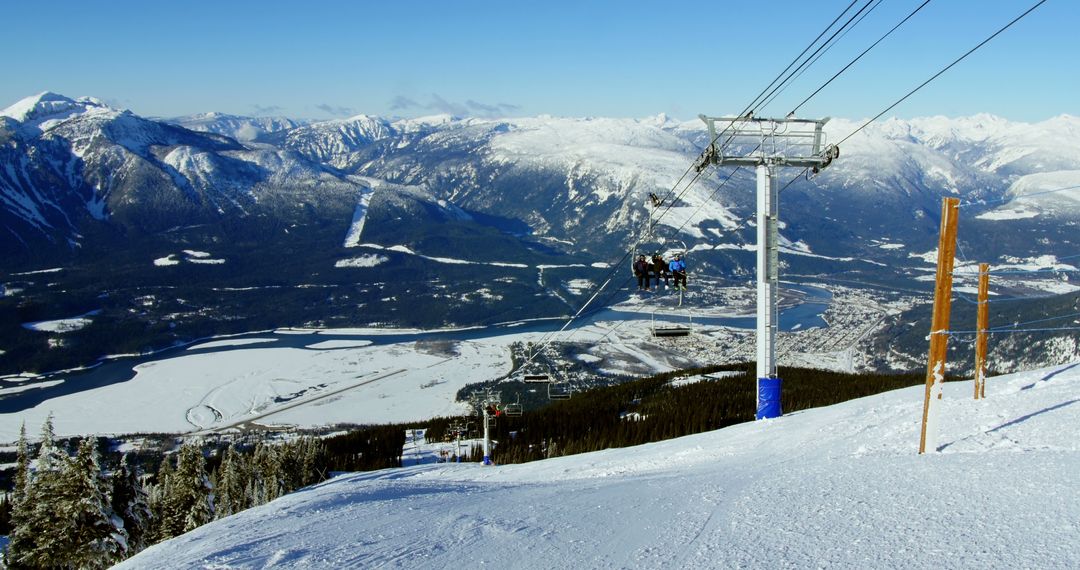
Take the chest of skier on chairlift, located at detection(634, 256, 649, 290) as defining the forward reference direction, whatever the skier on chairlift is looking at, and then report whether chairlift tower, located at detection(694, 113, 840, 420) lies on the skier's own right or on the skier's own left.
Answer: on the skier's own left

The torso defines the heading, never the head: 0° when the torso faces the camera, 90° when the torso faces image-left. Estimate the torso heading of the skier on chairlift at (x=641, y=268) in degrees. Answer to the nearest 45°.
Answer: approximately 0°

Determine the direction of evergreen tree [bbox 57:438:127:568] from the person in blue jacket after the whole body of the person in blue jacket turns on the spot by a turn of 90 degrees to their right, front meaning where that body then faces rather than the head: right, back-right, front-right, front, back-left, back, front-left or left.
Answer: front

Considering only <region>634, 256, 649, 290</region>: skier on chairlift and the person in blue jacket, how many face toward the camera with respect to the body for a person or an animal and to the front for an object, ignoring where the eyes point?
2

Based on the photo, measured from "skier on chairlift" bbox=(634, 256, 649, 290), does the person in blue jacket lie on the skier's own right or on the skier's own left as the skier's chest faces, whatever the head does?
on the skier's own left

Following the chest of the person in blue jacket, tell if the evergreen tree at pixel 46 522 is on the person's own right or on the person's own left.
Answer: on the person's own right

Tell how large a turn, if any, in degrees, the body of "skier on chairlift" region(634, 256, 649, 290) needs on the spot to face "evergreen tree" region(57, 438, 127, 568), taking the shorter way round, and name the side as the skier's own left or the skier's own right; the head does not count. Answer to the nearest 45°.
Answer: approximately 90° to the skier's own right
